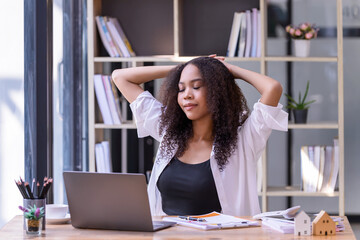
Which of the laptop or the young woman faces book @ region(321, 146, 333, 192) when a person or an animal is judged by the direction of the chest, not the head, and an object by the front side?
the laptop

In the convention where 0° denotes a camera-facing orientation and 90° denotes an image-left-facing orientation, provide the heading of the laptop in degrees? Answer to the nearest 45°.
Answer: approximately 225°

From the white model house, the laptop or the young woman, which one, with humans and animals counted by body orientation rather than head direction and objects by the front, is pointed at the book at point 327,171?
the laptop

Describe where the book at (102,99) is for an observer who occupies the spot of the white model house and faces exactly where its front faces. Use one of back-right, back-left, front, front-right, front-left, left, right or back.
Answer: back-right

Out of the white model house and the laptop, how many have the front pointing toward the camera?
1

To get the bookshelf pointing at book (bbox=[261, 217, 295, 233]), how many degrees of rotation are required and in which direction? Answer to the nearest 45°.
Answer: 0° — it already faces it

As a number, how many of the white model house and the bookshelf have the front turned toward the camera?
2

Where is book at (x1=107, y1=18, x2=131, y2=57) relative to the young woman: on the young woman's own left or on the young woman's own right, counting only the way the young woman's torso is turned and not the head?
on the young woman's own right

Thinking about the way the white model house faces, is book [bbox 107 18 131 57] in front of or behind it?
behind
